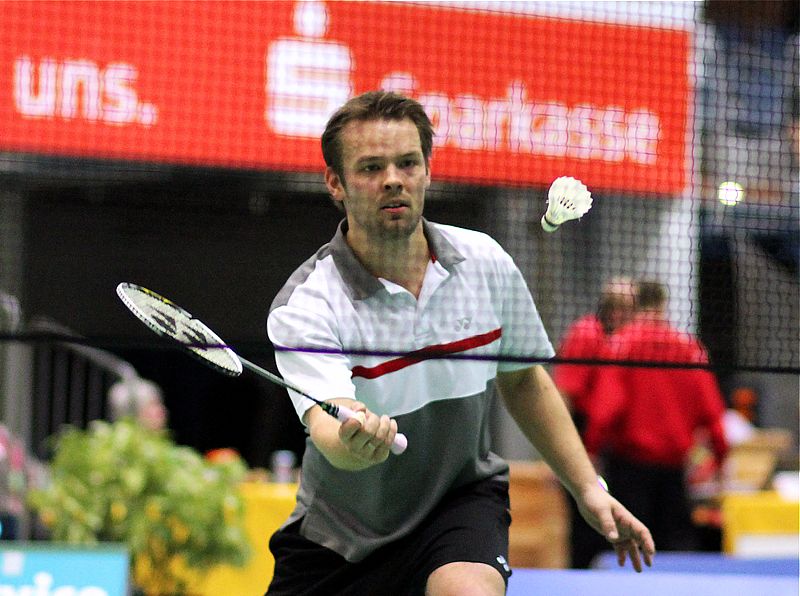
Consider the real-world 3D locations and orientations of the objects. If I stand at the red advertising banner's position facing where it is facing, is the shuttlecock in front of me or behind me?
in front

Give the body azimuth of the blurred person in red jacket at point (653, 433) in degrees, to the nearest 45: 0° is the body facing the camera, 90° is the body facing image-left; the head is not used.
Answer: approximately 180°

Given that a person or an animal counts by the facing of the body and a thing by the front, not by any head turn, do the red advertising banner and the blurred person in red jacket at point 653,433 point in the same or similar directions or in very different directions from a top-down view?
very different directions

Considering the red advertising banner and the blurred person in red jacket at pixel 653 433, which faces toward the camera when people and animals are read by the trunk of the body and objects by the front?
the red advertising banner

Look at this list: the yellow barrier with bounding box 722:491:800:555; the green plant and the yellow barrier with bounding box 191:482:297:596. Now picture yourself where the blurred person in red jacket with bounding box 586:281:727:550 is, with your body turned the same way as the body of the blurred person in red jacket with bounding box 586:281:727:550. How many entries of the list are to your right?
1

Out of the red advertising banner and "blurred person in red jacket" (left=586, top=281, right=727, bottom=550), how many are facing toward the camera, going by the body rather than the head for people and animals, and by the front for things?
1

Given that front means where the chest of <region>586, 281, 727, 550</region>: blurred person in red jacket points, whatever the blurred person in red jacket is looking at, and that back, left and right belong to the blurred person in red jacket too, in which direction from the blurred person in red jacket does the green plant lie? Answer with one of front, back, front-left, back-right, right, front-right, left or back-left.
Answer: back-left

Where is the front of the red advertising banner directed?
toward the camera

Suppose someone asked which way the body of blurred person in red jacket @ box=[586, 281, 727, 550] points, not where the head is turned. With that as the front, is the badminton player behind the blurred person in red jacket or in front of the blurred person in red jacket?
behind

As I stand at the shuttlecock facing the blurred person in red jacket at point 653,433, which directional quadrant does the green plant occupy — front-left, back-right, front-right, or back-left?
front-left
